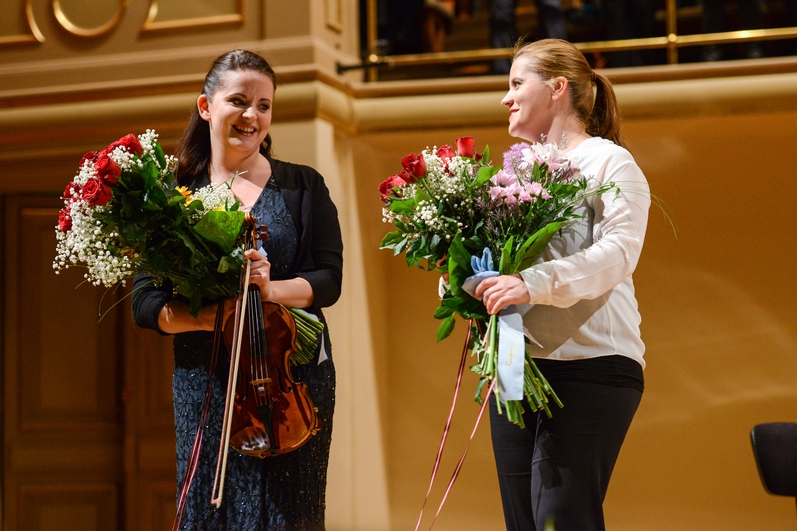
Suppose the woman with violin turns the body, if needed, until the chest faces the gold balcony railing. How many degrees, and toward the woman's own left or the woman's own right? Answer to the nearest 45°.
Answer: approximately 135° to the woman's own left

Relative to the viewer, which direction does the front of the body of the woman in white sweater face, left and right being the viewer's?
facing to the left of the viewer

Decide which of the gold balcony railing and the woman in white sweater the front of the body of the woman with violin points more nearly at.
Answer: the woman in white sweater

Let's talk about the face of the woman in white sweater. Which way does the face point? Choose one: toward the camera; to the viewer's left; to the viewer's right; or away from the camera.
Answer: to the viewer's left

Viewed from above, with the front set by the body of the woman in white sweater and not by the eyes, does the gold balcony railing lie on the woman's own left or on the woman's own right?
on the woman's own right

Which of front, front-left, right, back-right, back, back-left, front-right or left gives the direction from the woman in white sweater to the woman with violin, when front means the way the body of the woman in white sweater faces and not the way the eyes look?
front

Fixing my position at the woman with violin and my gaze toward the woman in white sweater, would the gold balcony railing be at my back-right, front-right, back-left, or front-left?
front-left

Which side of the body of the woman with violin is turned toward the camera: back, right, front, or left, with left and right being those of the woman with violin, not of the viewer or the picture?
front

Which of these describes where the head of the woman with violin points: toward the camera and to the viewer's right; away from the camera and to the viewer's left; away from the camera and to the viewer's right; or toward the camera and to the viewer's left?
toward the camera and to the viewer's right

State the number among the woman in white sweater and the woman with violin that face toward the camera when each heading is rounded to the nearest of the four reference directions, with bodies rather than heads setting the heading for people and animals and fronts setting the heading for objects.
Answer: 1

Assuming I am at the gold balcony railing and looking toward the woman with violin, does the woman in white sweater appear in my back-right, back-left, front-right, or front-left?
front-left

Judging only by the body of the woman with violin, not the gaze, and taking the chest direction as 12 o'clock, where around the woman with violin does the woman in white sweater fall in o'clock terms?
The woman in white sweater is roughly at 10 o'clock from the woman with violin.

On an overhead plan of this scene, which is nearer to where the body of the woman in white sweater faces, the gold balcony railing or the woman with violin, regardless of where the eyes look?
the woman with violin

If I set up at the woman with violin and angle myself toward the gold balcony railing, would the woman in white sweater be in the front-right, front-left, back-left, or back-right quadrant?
front-right
